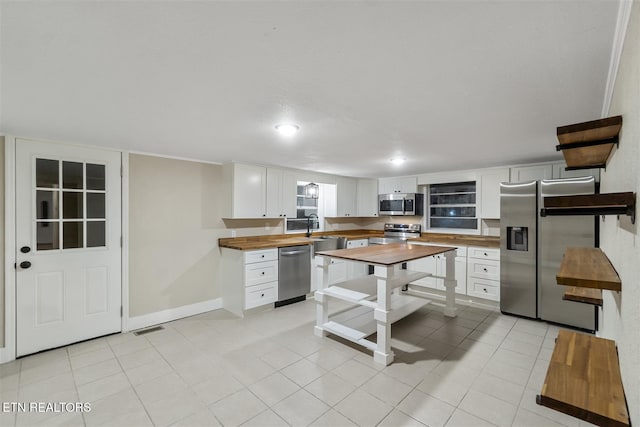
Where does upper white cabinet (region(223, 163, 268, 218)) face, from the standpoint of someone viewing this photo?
facing the viewer and to the right of the viewer

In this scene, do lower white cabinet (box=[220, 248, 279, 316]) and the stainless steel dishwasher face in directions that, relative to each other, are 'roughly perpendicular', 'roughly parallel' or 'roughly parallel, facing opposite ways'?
roughly parallel

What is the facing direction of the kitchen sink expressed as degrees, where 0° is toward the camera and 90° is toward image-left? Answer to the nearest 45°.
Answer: approximately 315°

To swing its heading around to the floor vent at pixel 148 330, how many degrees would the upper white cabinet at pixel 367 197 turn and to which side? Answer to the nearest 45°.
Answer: approximately 45° to its right

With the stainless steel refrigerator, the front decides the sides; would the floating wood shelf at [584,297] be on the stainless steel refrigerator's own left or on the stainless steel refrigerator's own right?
on the stainless steel refrigerator's own left

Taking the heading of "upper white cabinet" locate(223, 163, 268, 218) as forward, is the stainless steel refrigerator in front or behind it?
in front

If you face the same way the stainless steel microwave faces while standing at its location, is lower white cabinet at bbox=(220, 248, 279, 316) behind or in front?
in front

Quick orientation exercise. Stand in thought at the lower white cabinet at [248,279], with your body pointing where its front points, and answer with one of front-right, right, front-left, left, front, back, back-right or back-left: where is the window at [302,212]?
left

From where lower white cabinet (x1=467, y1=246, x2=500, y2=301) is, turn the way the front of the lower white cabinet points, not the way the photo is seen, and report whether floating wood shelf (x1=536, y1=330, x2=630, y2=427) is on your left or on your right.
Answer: on your left

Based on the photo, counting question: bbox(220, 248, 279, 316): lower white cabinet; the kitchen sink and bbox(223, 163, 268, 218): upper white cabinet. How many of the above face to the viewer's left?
0
